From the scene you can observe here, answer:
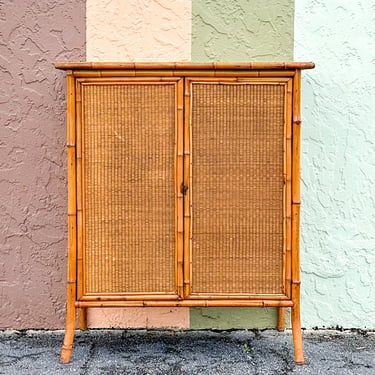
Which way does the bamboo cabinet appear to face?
toward the camera
